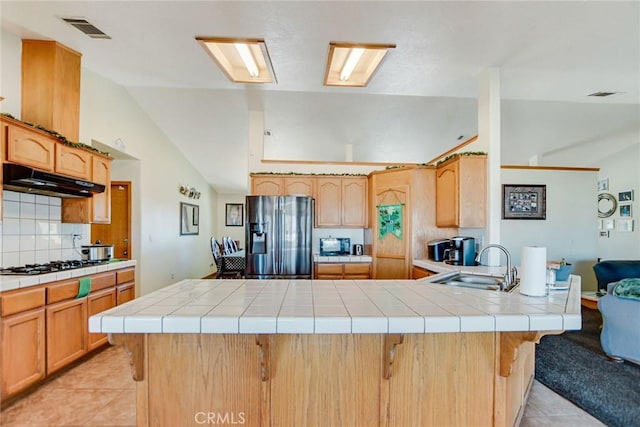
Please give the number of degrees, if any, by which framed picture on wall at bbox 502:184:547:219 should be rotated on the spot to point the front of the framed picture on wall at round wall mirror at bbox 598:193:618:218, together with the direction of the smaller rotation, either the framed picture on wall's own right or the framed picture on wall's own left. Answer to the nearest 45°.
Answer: approximately 135° to the framed picture on wall's own left

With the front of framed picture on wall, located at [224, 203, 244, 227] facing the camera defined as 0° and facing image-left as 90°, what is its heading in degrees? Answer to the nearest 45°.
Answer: approximately 0°

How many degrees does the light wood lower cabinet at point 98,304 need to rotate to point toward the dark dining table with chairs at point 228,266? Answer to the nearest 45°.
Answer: approximately 90° to its left

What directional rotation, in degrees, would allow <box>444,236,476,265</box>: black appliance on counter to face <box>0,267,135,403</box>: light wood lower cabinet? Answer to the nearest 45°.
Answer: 0° — it already faces it

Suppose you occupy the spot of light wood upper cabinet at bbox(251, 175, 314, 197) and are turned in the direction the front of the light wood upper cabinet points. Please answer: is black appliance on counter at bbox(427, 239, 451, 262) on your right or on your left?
on your left

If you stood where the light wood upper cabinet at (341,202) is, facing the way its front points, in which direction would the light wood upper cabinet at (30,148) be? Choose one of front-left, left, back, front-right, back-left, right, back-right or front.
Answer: front-right

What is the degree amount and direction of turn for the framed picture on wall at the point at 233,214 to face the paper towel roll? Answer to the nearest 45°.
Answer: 0° — it already faces it
